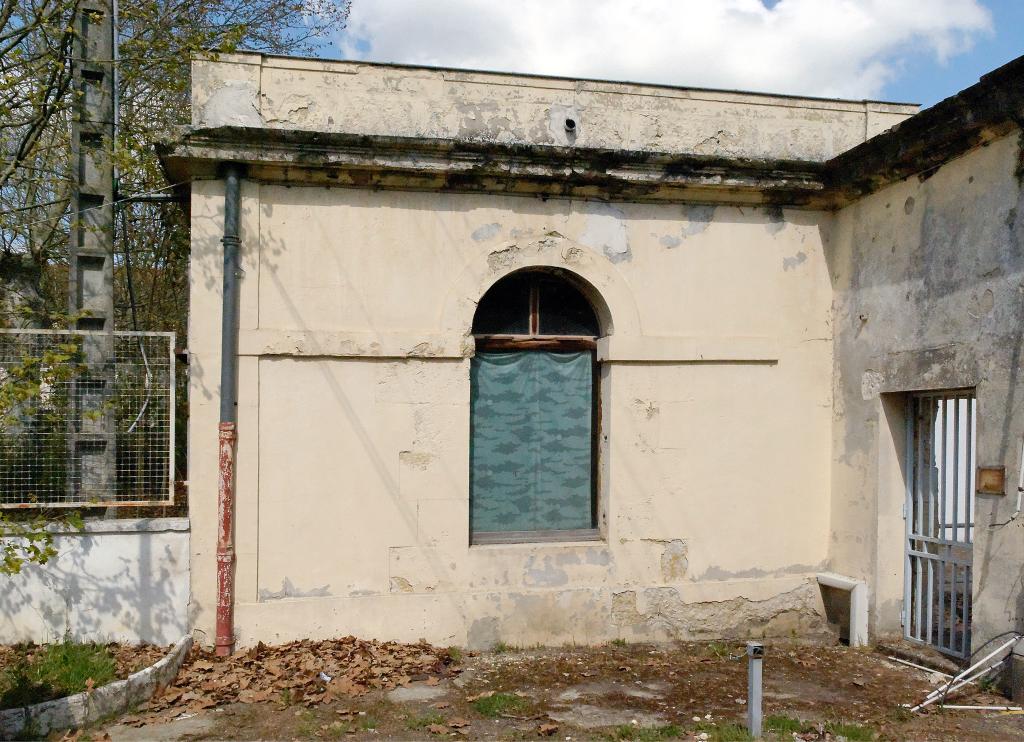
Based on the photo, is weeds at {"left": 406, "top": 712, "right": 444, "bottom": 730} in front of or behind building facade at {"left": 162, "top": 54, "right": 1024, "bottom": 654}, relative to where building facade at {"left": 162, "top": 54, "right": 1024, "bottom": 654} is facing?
in front

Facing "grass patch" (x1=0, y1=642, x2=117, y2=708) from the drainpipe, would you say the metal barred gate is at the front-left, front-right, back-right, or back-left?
back-left

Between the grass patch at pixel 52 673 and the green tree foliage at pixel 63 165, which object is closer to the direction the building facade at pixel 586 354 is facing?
the grass patch

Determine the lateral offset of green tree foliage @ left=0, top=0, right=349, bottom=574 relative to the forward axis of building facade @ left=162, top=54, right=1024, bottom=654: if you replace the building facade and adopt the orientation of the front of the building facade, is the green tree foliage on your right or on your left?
on your right

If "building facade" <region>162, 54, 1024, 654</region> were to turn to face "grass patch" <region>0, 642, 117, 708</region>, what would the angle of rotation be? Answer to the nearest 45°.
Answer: approximately 45° to its right

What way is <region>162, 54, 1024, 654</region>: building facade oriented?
toward the camera
